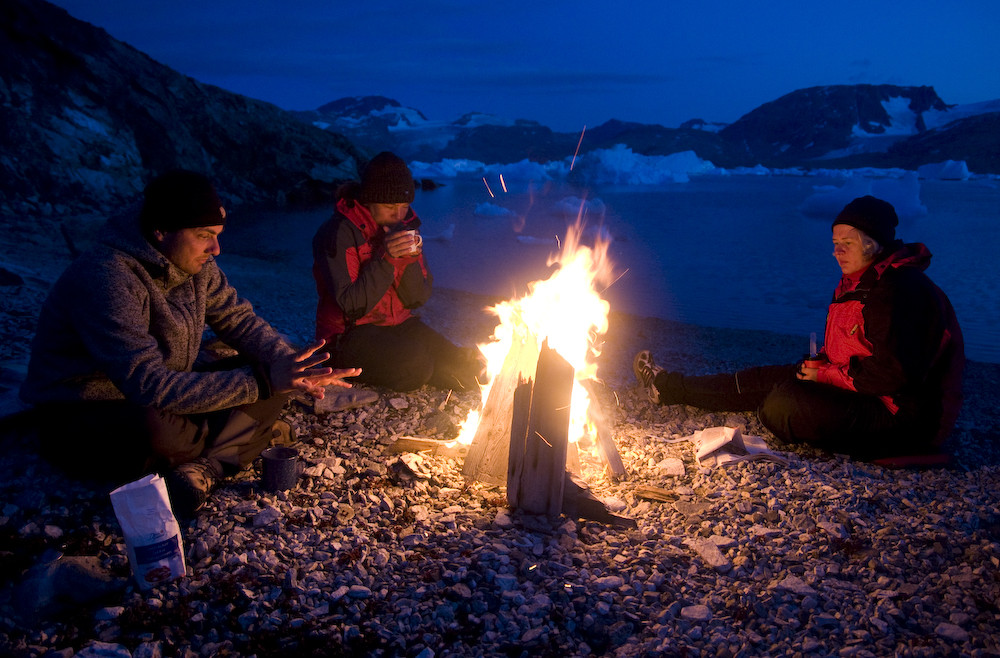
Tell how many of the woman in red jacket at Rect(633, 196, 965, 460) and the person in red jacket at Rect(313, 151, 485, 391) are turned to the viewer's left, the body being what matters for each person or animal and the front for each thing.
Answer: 1

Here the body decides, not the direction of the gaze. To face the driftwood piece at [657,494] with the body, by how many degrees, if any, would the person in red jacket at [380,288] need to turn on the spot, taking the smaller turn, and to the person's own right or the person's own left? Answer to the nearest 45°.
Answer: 0° — they already face it

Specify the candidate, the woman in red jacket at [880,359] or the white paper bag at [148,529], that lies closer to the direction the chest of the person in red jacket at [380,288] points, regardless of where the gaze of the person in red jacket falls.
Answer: the woman in red jacket

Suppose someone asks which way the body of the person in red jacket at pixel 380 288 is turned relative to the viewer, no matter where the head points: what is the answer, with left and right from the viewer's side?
facing the viewer and to the right of the viewer

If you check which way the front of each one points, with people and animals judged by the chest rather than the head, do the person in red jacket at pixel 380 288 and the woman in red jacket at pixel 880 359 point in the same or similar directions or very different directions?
very different directions

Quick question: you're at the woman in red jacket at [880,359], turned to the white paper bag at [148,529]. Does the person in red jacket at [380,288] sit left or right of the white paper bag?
right

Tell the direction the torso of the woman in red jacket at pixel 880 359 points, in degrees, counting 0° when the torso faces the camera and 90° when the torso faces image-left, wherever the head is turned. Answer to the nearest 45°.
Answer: approximately 90°

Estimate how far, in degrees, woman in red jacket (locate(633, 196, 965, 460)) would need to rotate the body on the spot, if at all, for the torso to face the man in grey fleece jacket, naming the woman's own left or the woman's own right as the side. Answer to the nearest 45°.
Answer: approximately 45° to the woman's own left

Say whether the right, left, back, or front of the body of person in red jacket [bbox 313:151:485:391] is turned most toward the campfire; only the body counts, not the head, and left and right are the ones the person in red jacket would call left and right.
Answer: front

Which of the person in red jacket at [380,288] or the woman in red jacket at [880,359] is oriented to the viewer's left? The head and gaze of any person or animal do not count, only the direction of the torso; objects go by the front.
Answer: the woman in red jacket

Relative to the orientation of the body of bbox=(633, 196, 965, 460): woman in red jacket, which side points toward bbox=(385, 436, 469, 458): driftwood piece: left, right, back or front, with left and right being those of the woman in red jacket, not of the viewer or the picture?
front

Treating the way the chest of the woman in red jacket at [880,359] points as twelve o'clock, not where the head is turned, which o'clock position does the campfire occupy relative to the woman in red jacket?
The campfire is roughly at 11 o'clock from the woman in red jacket.

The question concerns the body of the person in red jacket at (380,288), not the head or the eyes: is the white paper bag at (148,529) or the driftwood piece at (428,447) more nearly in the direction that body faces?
the driftwood piece

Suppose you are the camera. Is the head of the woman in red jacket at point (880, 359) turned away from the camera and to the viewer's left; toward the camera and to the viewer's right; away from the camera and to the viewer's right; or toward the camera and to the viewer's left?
toward the camera and to the viewer's left

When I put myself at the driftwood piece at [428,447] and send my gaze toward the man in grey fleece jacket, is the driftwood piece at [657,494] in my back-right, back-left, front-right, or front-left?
back-left

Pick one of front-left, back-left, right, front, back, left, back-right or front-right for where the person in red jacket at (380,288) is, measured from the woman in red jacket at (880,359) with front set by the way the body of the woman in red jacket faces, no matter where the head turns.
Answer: front
